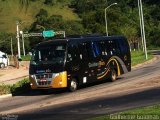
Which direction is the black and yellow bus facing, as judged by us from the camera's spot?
facing the viewer and to the left of the viewer
